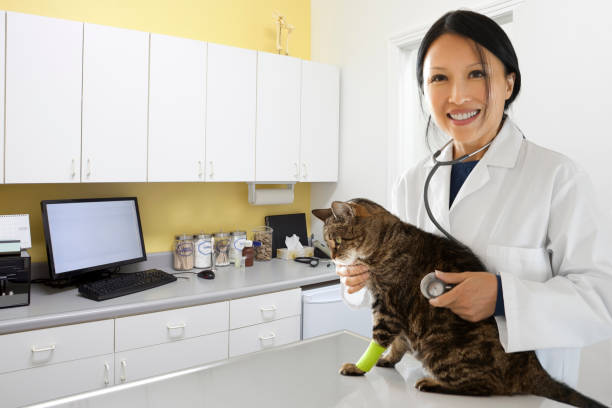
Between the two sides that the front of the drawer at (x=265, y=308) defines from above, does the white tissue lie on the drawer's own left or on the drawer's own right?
on the drawer's own left

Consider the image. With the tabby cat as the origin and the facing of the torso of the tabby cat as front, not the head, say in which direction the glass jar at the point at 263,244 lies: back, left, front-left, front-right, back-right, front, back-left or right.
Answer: front-right

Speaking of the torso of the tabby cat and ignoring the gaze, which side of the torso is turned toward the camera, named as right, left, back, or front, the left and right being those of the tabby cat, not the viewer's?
left

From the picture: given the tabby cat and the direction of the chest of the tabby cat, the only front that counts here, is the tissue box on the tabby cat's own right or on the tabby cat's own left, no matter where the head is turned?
on the tabby cat's own right

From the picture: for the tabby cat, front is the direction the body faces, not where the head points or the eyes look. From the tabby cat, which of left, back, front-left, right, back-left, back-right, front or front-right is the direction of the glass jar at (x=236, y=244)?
front-right

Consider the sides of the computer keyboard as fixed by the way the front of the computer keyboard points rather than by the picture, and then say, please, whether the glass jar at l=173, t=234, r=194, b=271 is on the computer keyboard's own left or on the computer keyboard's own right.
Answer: on the computer keyboard's own left
